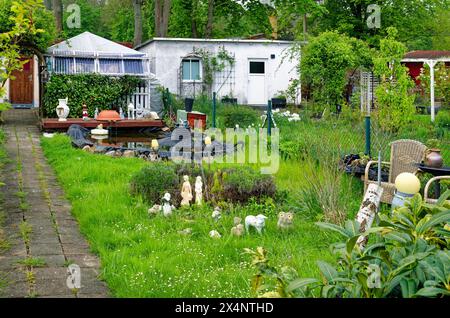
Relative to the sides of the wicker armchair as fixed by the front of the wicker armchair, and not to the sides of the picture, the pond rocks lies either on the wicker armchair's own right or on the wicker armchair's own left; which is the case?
on the wicker armchair's own right

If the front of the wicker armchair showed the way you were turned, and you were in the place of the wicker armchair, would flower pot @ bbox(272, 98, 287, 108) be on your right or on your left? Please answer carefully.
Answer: on your right

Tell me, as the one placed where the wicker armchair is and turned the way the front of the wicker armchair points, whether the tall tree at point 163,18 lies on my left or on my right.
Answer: on my right

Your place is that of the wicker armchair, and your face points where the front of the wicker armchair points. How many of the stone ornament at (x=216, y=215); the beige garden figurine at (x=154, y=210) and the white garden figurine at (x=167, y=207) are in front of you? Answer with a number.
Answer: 3

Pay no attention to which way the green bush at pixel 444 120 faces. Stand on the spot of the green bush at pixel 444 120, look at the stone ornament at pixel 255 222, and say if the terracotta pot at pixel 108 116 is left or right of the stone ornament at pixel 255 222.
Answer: right

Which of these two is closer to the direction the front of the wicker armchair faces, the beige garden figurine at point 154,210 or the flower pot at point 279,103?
the beige garden figurine

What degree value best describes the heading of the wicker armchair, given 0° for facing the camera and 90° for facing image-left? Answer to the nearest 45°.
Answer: approximately 45°

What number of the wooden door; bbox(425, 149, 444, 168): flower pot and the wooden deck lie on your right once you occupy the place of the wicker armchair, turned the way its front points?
2

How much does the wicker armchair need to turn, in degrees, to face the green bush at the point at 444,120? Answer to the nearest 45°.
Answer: approximately 135° to its right

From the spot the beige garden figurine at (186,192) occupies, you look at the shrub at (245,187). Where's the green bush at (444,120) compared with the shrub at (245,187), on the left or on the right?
left

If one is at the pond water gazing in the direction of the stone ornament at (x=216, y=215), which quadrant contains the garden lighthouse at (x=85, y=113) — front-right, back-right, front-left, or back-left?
back-right

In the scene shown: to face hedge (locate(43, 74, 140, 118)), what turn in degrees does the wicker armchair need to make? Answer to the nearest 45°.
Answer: approximately 90° to its right
